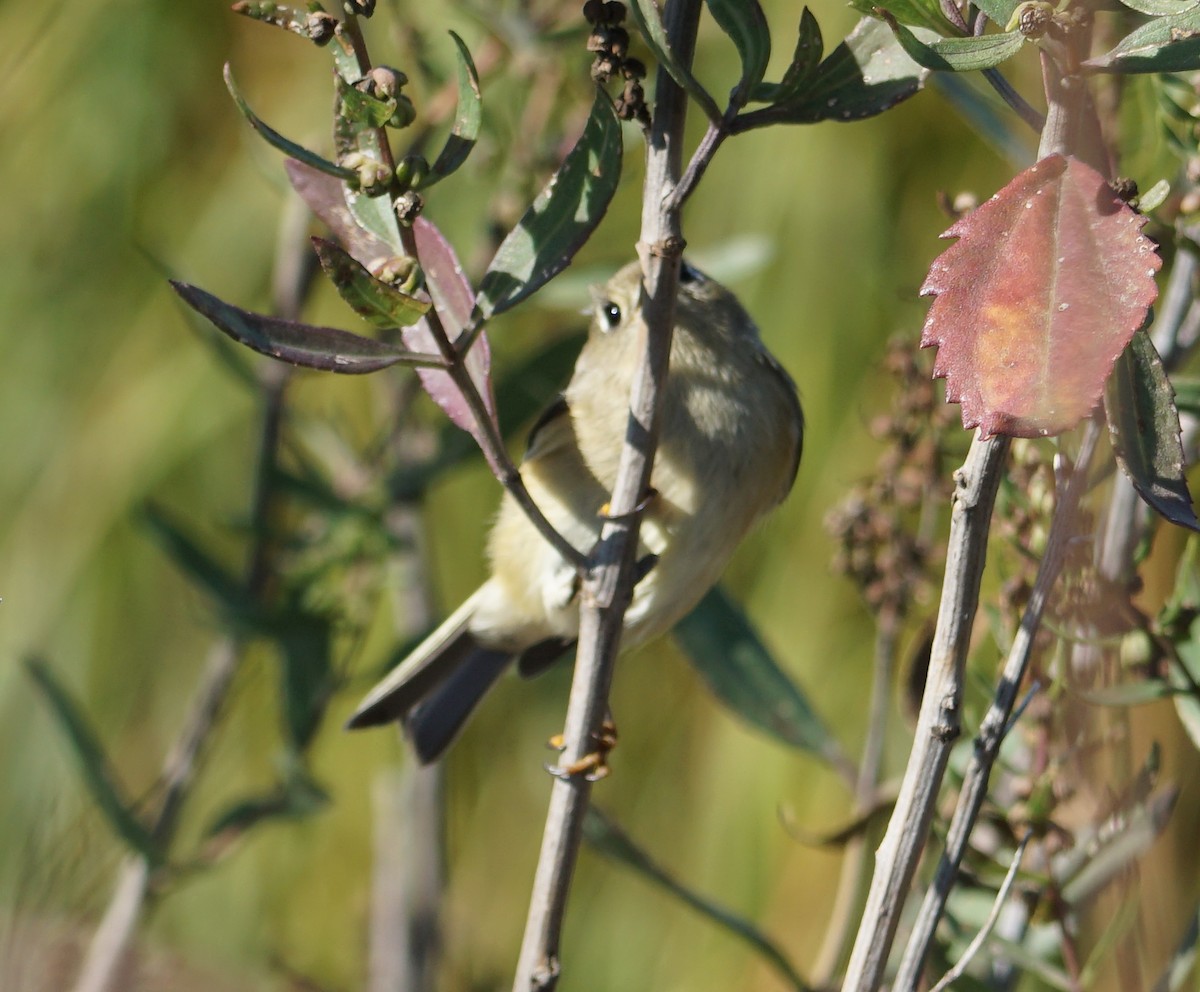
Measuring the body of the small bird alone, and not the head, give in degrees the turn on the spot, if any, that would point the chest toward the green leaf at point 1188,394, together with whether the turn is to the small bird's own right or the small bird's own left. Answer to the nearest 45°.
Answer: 0° — it already faces it

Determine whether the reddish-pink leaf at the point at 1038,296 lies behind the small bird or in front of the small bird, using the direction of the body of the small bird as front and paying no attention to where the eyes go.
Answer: in front

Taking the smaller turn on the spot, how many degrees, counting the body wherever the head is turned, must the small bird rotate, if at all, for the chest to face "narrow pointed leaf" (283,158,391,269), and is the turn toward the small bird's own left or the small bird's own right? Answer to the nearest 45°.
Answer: approximately 45° to the small bird's own right

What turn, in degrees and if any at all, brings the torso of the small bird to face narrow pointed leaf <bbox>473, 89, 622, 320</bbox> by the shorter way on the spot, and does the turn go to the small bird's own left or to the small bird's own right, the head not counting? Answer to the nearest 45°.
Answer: approximately 45° to the small bird's own right

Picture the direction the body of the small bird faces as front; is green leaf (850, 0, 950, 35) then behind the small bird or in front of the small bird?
in front
